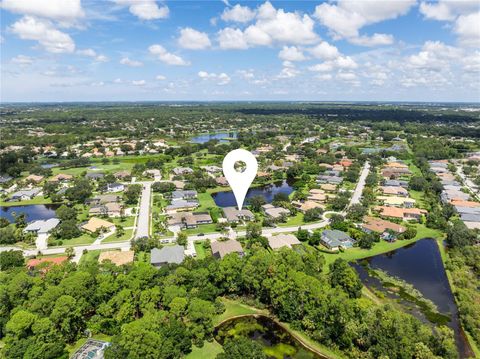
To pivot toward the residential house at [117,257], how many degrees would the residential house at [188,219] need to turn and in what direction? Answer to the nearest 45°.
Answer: approximately 45° to its right

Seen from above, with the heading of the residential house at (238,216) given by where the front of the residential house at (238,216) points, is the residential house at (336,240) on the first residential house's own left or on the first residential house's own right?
on the first residential house's own left

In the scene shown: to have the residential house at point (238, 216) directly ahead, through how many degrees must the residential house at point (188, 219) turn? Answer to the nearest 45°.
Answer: approximately 90° to its left

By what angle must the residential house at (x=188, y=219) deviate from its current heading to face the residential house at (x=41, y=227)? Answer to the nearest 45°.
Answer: approximately 90° to its right

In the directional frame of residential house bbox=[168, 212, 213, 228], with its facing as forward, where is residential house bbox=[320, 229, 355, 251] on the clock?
residential house bbox=[320, 229, 355, 251] is roughly at 10 o'clock from residential house bbox=[168, 212, 213, 228].

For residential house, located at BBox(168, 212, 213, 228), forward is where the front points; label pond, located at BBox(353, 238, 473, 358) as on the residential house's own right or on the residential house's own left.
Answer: on the residential house's own left

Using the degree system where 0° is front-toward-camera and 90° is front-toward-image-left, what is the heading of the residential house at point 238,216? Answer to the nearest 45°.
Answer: approximately 0°

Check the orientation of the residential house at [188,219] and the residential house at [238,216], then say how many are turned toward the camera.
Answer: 2

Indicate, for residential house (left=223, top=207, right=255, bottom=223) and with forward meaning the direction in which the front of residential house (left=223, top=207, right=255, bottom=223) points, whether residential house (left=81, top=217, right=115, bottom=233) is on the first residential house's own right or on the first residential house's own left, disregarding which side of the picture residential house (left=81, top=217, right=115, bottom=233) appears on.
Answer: on the first residential house's own right

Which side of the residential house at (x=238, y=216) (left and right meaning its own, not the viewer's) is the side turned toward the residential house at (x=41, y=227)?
right

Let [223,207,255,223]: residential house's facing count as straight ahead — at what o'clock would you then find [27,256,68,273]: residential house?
[27,256,68,273]: residential house is roughly at 2 o'clock from [223,207,255,223]: residential house.
